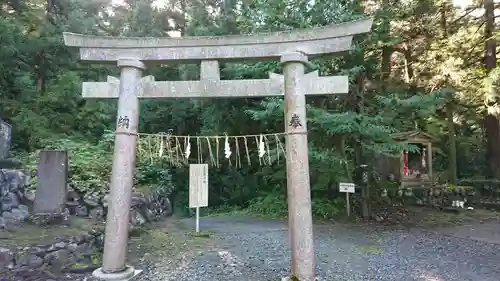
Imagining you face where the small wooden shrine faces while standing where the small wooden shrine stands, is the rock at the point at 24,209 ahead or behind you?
ahead

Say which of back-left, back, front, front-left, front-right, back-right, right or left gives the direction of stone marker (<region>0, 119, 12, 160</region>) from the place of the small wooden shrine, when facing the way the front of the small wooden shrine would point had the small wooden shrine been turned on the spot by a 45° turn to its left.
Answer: front-right

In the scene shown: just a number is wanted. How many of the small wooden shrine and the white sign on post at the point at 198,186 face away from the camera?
0

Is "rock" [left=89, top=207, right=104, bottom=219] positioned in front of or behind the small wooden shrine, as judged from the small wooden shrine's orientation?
in front

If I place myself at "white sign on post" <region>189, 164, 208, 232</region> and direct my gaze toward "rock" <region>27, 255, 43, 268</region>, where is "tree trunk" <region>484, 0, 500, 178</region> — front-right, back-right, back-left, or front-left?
back-left

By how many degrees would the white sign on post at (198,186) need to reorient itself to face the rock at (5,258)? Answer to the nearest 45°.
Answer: approximately 45° to its right

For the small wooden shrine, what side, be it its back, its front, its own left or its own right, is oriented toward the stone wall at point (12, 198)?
front

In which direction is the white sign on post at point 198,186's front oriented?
toward the camera

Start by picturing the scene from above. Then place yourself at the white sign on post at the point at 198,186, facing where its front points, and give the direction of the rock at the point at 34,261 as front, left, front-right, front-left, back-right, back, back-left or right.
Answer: front-right

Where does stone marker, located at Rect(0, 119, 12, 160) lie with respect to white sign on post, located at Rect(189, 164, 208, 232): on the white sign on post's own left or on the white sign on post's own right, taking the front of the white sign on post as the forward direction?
on the white sign on post's own right

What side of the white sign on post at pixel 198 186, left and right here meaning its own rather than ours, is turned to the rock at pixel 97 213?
right

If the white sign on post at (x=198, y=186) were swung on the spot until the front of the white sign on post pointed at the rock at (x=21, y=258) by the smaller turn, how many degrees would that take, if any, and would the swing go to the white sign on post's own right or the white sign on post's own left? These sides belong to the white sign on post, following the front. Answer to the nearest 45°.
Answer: approximately 45° to the white sign on post's own right

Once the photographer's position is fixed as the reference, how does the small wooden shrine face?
facing the viewer and to the left of the viewer

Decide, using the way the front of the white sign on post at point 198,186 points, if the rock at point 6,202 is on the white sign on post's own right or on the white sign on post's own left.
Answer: on the white sign on post's own right
